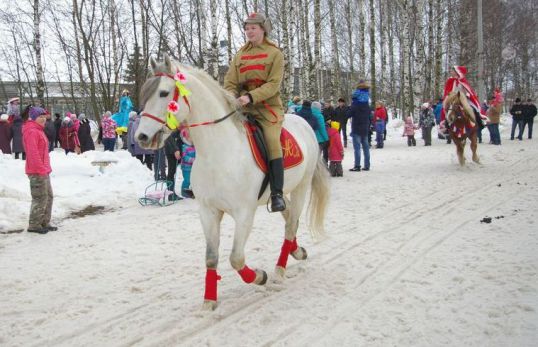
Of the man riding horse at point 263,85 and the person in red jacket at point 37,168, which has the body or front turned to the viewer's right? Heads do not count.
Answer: the person in red jacket

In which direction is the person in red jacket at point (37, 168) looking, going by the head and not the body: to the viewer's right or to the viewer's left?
to the viewer's right

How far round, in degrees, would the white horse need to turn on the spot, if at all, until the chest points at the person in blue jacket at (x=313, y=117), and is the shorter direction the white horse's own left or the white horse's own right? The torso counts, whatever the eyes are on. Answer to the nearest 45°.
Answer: approximately 135° to the white horse's own right

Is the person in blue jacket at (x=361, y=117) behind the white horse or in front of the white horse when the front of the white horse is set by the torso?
behind
